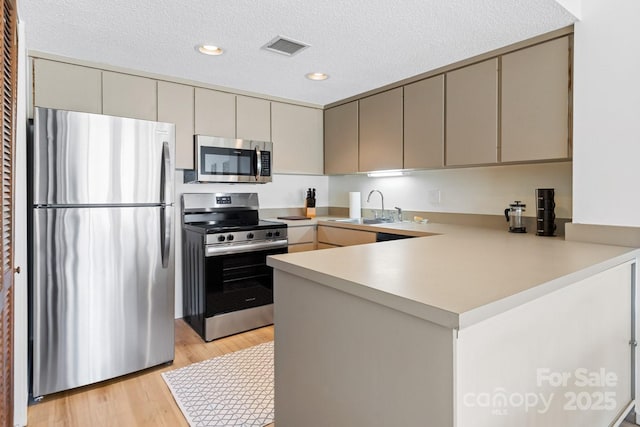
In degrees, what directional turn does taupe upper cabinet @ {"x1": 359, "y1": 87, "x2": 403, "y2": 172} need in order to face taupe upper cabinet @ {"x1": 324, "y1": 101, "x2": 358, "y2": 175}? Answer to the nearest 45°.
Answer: approximately 90° to its right

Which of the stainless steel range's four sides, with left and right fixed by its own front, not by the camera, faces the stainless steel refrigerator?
right

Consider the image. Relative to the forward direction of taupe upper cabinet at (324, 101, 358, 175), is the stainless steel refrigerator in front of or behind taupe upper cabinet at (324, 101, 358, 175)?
in front

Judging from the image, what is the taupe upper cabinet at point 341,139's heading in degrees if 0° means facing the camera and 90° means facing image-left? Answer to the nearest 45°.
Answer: approximately 45°

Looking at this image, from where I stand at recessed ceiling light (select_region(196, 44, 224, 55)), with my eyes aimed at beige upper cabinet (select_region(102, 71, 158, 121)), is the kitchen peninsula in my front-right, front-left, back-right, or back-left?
back-left

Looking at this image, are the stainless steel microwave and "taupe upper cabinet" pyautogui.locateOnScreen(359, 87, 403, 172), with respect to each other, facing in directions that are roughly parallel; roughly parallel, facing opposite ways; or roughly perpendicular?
roughly perpendicular

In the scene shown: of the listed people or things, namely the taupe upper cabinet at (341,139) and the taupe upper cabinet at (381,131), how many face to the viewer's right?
0

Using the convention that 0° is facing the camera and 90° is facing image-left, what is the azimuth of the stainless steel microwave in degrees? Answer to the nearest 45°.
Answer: approximately 315°

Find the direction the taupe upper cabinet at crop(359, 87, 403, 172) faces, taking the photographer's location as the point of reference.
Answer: facing the viewer and to the left of the viewer

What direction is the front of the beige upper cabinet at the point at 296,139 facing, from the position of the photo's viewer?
facing the viewer and to the right of the viewer

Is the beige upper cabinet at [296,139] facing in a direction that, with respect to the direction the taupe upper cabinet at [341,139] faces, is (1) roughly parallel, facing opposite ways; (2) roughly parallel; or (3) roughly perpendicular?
roughly perpendicular

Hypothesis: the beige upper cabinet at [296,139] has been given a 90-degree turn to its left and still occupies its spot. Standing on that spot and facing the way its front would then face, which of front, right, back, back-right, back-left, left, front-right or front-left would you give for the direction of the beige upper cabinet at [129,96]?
back

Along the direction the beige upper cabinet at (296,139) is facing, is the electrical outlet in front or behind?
in front

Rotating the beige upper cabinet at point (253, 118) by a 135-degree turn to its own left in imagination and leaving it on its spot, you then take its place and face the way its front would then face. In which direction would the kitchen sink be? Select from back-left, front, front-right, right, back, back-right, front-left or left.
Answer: right
